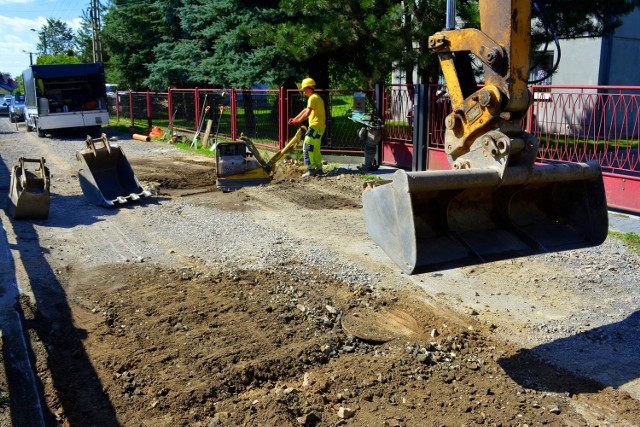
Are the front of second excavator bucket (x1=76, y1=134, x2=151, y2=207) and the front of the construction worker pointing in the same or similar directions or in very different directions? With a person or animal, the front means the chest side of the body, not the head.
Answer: very different directions

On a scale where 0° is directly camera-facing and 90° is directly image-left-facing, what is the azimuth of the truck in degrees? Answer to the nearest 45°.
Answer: approximately 180°

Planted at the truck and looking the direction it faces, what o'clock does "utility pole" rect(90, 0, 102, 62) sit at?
The utility pole is roughly at 12 o'clock from the truck.

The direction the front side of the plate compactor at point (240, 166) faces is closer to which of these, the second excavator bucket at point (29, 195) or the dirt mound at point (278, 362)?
the second excavator bucket

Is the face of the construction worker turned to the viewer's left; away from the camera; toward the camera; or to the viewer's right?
to the viewer's left

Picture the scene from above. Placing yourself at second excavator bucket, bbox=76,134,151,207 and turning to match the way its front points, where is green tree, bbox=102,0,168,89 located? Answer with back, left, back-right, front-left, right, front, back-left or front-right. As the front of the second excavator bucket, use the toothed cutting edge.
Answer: back-left

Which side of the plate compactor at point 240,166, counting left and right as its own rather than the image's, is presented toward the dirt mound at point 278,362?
left

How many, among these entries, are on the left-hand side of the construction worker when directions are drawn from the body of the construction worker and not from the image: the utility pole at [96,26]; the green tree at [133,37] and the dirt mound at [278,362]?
1

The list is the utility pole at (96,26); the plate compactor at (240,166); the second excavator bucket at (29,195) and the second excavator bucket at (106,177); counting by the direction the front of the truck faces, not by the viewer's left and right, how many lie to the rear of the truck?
3

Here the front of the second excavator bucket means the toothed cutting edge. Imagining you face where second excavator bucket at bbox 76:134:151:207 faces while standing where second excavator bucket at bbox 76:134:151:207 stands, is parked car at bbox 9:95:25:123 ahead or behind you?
behind

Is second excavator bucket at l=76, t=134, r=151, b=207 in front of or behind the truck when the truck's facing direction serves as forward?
behind

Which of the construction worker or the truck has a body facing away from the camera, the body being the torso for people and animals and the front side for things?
the truck

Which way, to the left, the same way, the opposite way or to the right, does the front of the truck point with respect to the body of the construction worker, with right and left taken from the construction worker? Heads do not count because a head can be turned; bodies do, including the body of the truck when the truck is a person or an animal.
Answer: to the right

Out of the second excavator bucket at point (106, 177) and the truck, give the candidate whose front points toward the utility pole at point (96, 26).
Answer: the truck

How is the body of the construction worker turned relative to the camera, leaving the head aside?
to the viewer's left

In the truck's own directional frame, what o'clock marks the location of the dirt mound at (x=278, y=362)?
The dirt mound is roughly at 6 o'clock from the truck.

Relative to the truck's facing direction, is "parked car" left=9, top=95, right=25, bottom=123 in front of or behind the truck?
in front
